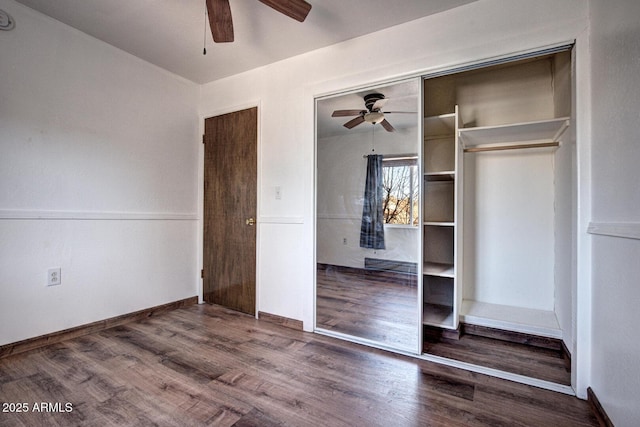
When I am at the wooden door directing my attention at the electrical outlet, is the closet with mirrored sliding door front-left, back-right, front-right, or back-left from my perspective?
back-left

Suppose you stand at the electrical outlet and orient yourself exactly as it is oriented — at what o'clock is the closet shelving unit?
The closet shelving unit is roughly at 10 o'clock from the electrical outlet.

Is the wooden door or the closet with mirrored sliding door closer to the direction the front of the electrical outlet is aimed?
the closet with mirrored sliding door

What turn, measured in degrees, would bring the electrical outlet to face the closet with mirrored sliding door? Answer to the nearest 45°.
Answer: approximately 45° to its left

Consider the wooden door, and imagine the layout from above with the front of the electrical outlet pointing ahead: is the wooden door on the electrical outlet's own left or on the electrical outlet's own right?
on the electrical outlet's own left
